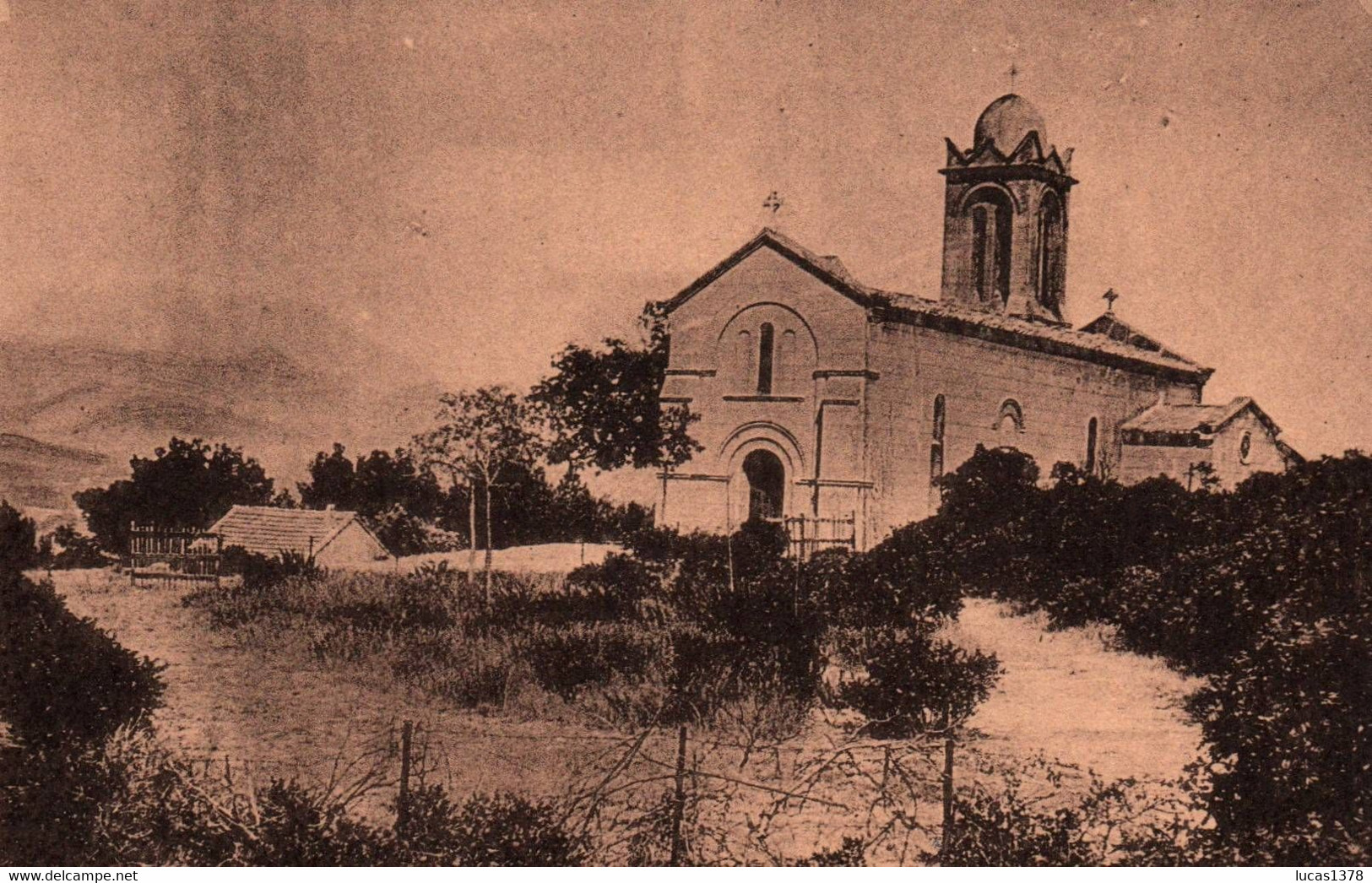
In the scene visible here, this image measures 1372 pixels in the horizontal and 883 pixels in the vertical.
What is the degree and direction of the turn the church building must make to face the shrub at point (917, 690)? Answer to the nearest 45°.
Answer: approximately 45° to its left

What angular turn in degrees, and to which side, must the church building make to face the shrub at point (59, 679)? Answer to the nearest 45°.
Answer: approximately 45° to its left

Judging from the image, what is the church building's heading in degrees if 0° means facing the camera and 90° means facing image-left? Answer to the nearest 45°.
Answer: approximately 45°

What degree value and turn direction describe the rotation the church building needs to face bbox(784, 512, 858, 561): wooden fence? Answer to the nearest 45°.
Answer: approximately 45° to its left

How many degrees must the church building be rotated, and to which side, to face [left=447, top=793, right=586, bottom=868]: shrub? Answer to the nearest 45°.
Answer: approximately 45° to its left

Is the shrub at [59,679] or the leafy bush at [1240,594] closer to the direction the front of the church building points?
the shrub
